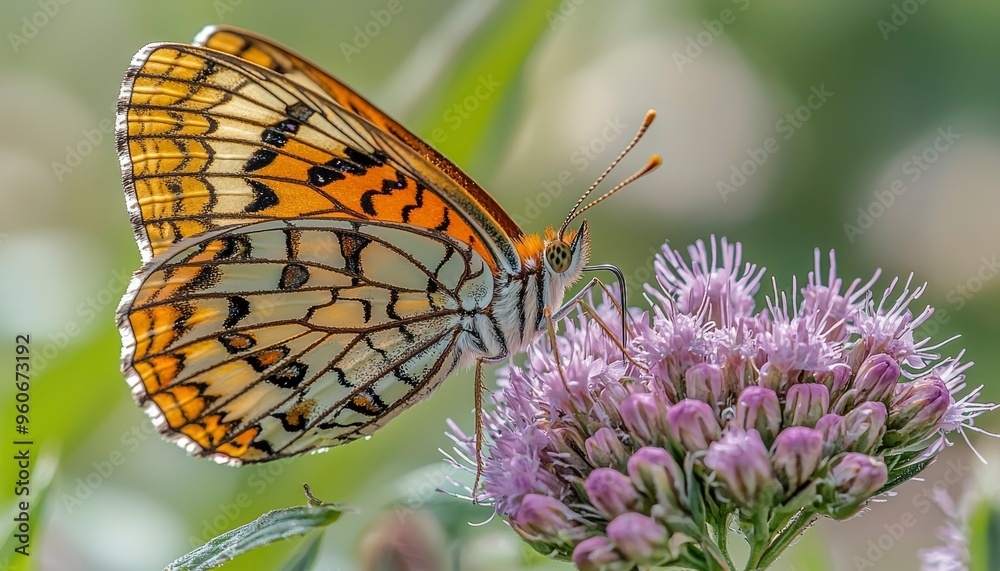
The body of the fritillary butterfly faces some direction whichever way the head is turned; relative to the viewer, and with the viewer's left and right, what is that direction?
facing to the right of the viewer
